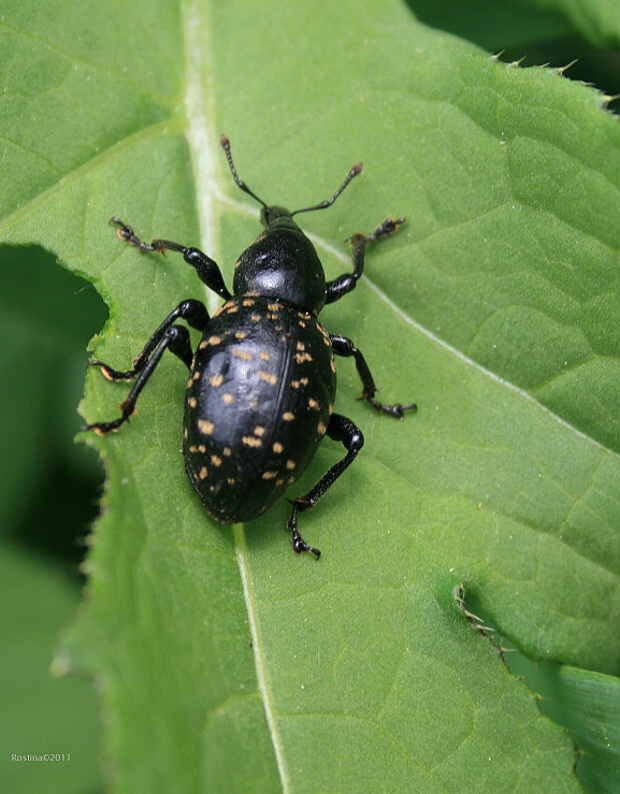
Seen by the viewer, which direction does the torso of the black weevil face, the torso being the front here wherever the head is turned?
away from the camera

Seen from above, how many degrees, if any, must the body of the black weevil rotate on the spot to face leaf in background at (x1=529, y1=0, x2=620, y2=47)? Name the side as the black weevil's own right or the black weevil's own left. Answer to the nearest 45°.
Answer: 0° — it already faces it
